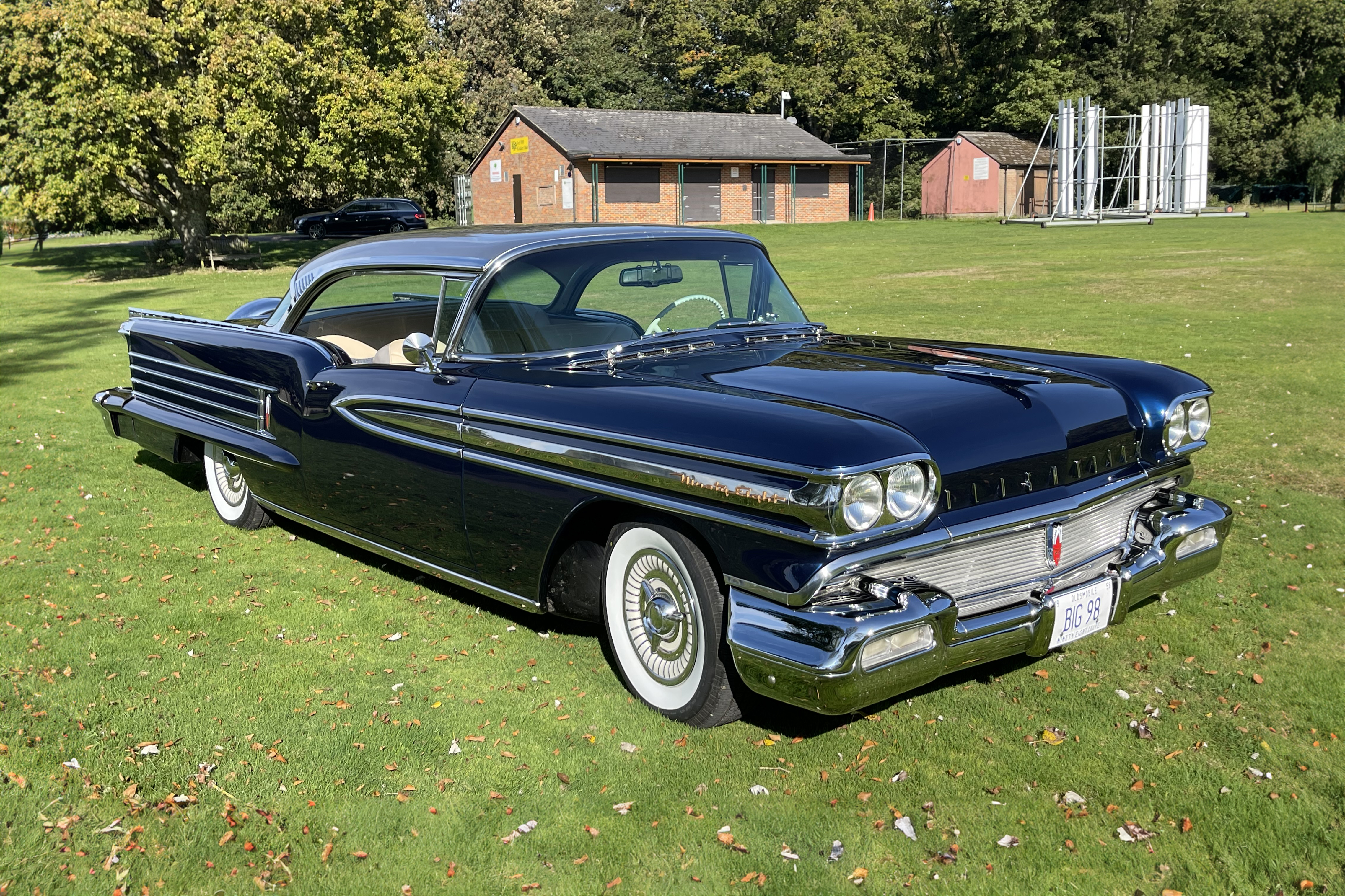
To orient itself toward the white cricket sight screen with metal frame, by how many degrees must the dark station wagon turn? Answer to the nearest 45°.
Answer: approximately 180°

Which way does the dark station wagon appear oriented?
to the viewer's left

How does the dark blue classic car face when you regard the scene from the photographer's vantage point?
facing the viewer and to the right of the viewer

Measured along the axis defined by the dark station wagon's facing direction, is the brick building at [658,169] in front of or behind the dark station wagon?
behind

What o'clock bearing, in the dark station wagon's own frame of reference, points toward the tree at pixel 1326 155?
The tree is roughly at 6 o'clock from the dark station wagon.

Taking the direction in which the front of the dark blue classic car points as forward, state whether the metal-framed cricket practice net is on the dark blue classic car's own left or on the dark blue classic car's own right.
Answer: on the dark blue classic car's own left

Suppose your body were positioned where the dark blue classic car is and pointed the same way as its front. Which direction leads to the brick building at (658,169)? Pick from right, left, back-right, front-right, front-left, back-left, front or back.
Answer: back-left
